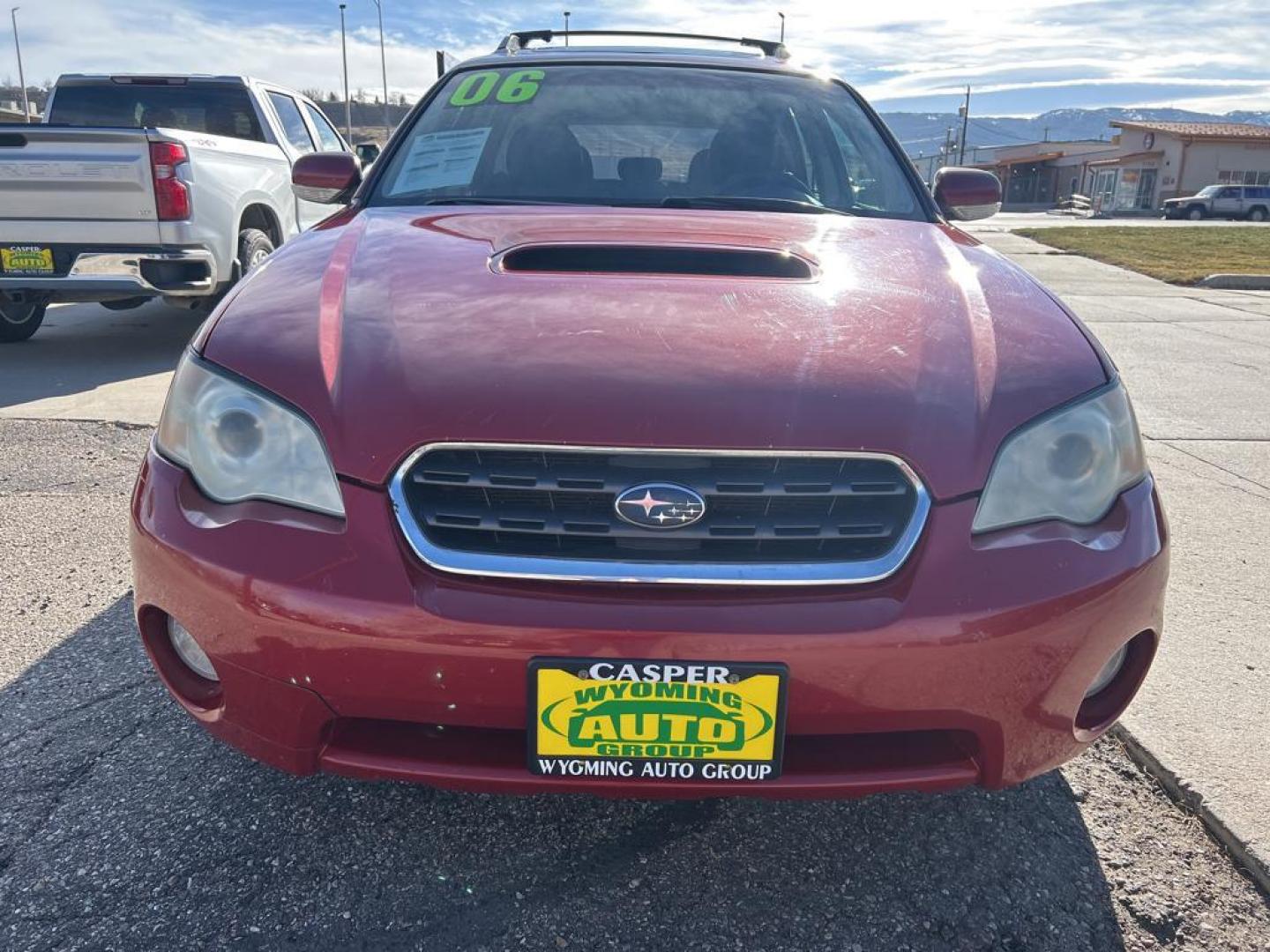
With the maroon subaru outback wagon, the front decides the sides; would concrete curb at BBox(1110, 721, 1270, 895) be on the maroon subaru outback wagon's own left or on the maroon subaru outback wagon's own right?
on the maroon subaru outback wagon's own left

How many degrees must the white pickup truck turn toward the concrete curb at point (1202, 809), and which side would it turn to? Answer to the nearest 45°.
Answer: approximately 135° to its right

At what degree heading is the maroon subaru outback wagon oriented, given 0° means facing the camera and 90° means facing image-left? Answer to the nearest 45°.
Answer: approximately 0°

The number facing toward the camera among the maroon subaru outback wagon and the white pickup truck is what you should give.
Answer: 1

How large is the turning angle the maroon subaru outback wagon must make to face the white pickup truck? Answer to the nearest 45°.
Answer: approximately 135° to its right

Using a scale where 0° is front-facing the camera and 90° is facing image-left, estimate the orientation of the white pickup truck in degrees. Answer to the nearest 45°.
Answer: approximately 225°

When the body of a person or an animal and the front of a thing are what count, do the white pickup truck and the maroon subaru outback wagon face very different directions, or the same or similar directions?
very different directions

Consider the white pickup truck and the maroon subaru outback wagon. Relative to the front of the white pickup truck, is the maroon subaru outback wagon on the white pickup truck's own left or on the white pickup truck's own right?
on the white pickup truck's own right
